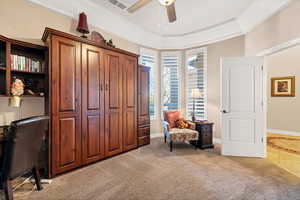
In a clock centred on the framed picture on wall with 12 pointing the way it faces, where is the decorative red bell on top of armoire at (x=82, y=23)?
The decorative red bell on top of armoire is roughly at 1 o'clock from the framed picture on wall.

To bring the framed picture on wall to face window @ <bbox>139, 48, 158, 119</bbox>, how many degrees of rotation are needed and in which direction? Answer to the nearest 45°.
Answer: approximately 45° to its right

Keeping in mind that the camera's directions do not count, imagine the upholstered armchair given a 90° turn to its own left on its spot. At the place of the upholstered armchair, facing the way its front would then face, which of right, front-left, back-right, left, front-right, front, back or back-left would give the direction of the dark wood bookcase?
back

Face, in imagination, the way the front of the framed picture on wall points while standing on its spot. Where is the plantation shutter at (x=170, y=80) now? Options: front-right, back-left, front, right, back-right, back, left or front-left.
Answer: front-right

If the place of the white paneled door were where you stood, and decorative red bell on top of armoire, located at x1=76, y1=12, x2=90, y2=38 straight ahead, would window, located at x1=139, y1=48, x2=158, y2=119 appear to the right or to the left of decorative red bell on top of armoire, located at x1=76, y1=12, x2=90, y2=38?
right

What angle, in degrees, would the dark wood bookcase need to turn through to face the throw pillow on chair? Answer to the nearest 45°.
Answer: approximately 45° to its left

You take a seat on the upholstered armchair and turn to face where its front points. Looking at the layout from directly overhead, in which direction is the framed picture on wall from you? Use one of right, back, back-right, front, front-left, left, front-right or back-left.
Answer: left

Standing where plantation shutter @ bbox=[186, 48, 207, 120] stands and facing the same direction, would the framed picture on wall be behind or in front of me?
behind

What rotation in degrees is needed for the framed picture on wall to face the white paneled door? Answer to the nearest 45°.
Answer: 0° — it already faces it

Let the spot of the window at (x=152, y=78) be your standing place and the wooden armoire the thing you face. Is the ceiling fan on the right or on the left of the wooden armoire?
left

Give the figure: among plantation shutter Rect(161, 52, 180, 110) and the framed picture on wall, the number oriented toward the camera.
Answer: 2

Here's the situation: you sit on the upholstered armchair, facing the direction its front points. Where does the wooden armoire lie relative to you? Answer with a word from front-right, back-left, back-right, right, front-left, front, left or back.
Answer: right
